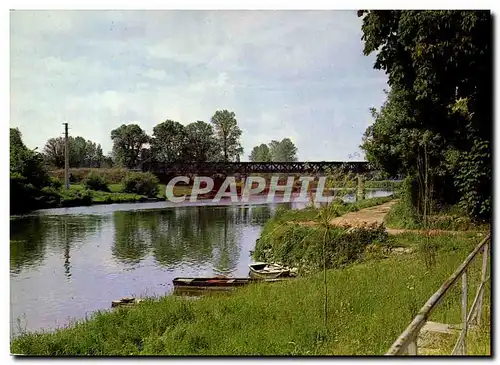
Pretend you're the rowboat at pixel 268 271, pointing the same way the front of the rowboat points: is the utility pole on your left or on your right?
on your right

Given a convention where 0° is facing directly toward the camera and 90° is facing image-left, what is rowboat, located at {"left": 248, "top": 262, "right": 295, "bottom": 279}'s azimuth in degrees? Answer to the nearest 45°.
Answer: approximately 270°

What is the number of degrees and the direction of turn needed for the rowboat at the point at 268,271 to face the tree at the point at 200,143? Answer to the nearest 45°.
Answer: approximately 90° to its right

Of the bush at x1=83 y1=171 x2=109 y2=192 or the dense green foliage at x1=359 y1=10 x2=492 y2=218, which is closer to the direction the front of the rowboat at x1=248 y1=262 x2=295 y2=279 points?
the dense green foliage
